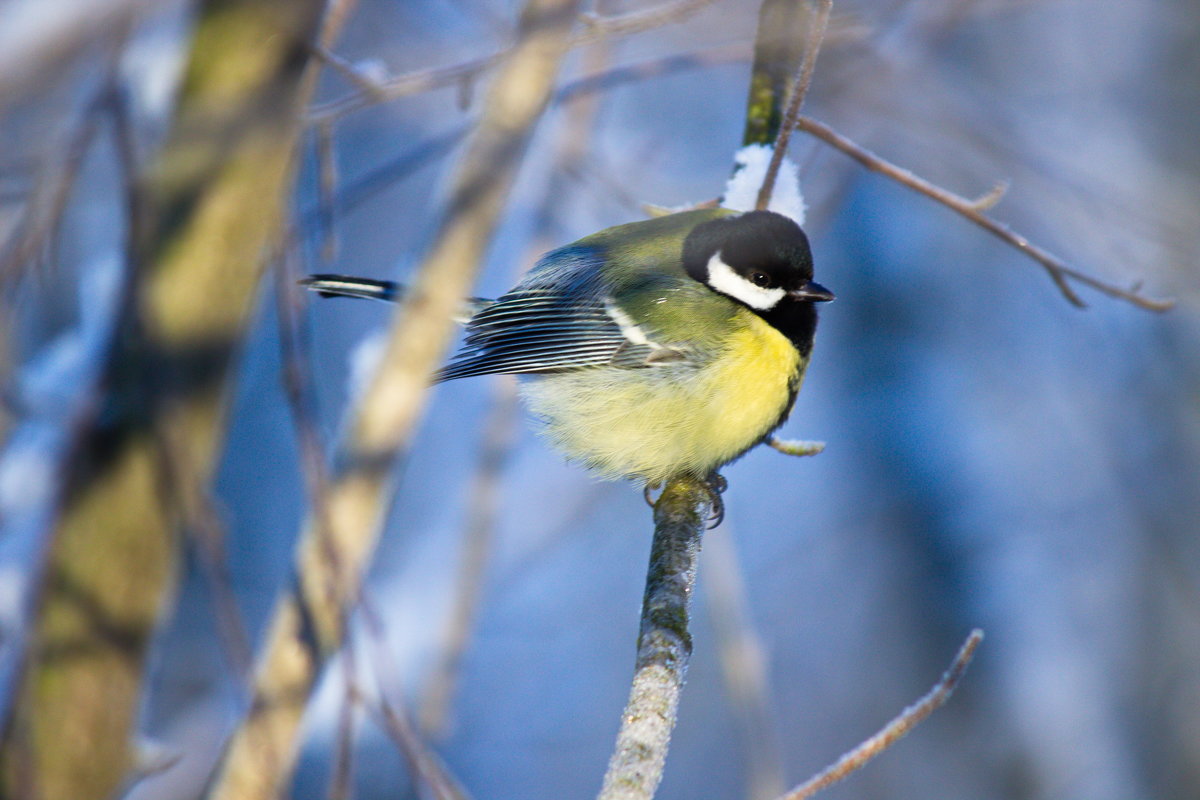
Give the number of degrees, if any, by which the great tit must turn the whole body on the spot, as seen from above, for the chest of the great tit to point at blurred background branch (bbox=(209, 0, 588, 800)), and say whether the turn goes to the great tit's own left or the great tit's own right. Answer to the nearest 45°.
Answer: approximately 135° to the great tit's own right

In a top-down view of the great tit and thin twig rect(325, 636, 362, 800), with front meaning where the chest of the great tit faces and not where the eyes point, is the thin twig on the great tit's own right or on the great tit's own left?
on the great tit's own right

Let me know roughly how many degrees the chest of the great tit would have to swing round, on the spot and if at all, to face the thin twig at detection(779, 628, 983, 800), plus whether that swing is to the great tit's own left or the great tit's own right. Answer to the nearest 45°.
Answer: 0° — it already faces it

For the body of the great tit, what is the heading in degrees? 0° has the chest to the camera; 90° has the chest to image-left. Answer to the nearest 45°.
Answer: approximately 270°
